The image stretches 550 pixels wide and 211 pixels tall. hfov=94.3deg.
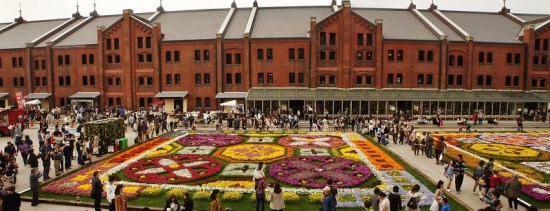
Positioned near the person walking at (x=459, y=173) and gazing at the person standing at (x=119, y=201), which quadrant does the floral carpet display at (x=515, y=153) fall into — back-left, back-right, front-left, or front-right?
back-right
